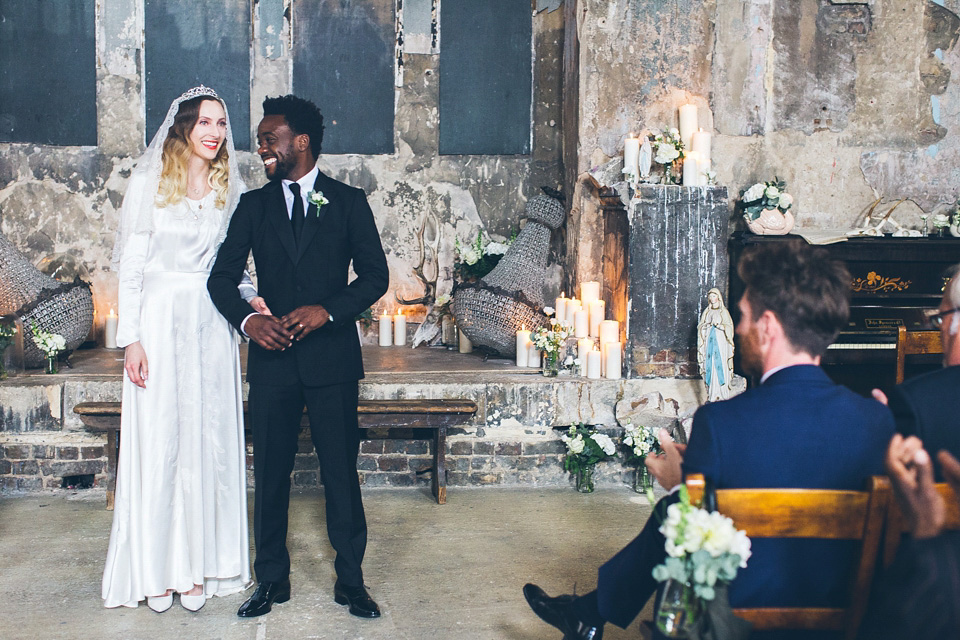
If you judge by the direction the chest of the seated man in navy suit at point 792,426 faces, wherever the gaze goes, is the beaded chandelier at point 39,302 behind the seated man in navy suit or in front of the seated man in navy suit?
in front

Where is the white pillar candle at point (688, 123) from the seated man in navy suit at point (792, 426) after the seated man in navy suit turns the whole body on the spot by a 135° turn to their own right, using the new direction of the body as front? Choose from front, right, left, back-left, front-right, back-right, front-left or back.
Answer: left

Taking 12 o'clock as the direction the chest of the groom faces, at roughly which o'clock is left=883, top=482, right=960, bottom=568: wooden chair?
The wooden chair is roughly at 11 o'clock from the groom.

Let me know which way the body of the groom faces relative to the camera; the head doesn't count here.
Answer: toward the camera

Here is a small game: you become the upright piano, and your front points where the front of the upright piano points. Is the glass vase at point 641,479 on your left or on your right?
on your right

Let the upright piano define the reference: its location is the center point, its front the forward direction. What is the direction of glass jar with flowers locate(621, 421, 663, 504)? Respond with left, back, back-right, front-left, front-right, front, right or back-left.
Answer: front-right

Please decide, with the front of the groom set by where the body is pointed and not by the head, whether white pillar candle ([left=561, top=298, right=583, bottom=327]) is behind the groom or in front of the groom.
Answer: behind

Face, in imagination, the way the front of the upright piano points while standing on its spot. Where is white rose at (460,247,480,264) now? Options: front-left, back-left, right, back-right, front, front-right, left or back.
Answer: right

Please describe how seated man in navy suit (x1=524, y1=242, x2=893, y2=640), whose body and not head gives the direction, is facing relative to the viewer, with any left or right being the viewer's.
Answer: facing away from the viewer and to the left of the viewer

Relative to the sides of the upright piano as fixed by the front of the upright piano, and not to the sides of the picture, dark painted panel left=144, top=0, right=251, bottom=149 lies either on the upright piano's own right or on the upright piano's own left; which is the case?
on the upright piano's own right

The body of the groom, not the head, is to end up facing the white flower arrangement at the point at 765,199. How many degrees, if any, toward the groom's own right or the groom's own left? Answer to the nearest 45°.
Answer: approximately 135° to the groom's own left

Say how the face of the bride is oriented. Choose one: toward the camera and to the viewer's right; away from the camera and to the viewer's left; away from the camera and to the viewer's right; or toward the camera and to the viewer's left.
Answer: toward the camera and to the viewer's right

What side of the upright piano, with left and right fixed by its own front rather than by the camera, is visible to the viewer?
front
